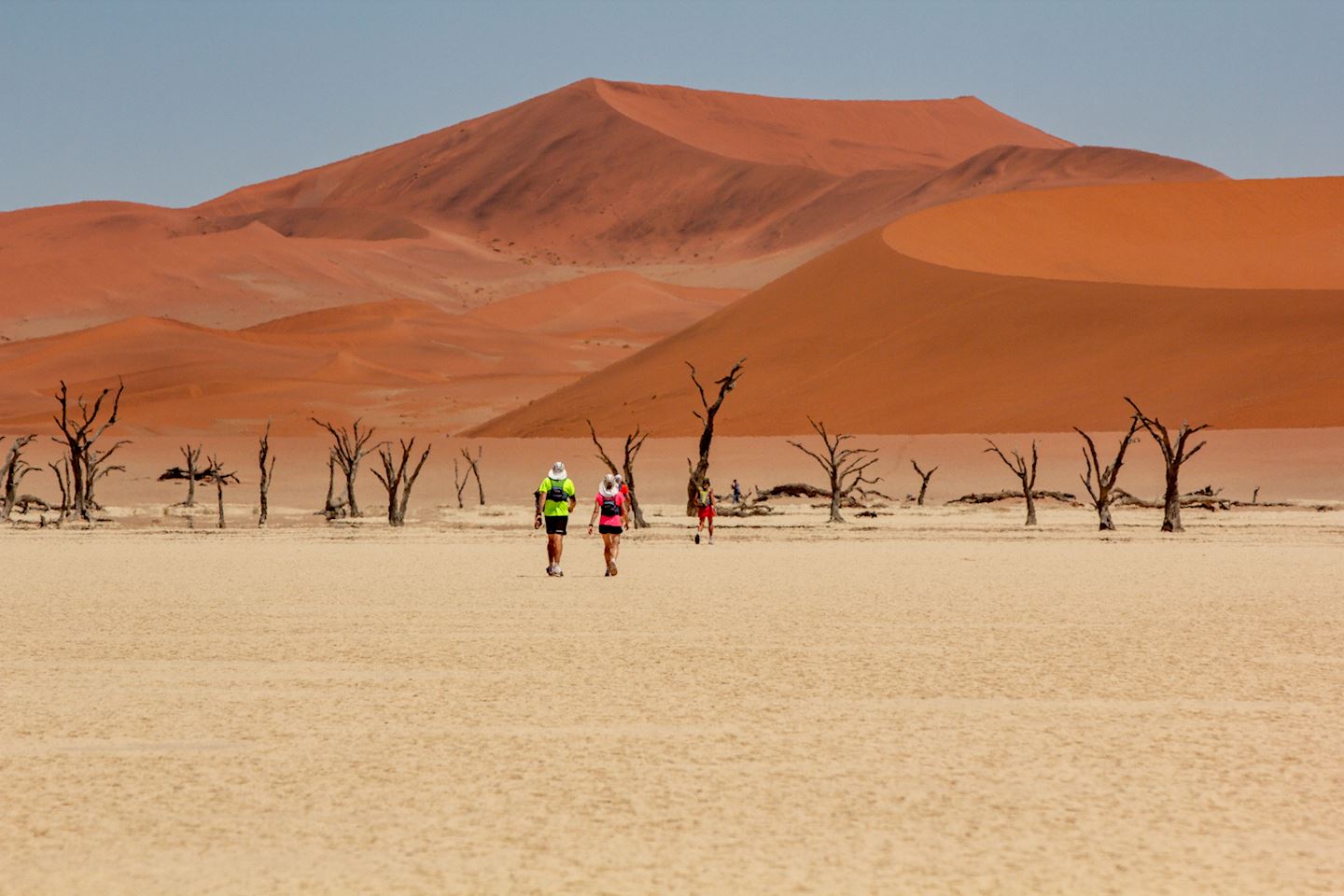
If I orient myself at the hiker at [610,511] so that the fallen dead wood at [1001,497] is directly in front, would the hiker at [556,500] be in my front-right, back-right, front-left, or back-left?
back-left

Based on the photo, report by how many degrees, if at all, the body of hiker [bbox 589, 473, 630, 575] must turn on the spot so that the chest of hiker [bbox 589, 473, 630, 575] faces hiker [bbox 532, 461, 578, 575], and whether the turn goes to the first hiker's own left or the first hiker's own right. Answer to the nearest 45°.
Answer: approximately 90° to the first hiker's own left

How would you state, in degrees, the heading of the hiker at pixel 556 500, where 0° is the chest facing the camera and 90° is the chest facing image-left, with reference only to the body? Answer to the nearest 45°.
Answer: approximately 180°

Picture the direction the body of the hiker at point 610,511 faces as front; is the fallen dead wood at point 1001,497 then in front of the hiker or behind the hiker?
in front

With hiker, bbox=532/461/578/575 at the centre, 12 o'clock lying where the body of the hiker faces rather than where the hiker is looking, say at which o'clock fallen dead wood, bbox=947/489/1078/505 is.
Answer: The fallen dead wood is roughly at 1 o'clock from the hiker.

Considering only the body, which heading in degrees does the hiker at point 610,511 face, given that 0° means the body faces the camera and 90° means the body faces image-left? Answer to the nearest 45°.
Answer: approximately 180°

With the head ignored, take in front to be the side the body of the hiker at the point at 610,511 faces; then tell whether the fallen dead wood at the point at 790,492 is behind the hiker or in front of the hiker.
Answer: in front

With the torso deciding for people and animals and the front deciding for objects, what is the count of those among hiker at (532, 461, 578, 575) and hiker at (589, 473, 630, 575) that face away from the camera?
2

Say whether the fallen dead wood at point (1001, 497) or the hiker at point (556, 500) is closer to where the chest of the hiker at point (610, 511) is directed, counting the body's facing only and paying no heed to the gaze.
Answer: the fallen dead wood

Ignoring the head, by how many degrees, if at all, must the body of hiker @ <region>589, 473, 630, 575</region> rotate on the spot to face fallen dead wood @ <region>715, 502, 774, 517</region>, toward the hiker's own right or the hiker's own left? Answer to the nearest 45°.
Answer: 0° — they already face it
